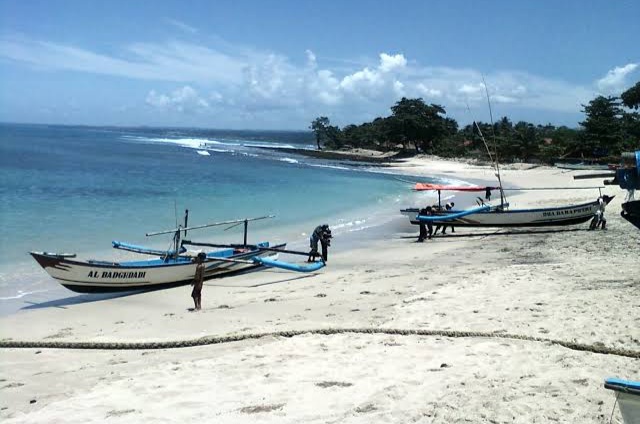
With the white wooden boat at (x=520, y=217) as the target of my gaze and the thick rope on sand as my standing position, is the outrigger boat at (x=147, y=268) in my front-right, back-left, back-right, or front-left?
front-left

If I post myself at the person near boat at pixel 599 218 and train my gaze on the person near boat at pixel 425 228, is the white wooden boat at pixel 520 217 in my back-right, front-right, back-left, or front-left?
front-right

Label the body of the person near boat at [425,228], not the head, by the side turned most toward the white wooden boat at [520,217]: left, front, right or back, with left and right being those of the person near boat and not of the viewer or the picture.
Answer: front
